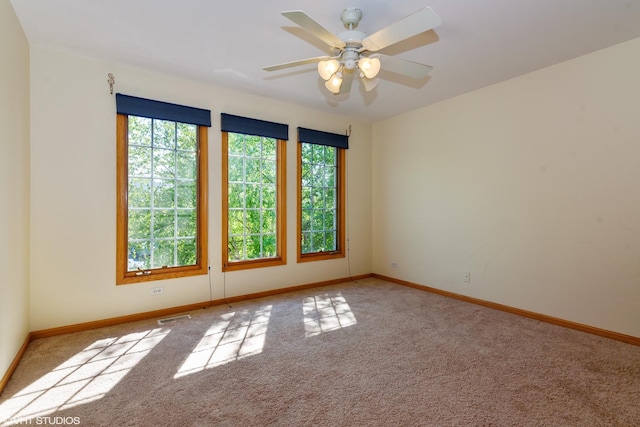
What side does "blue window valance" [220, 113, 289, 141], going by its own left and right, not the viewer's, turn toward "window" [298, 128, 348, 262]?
left

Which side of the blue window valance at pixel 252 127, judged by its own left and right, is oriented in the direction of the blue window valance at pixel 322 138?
left

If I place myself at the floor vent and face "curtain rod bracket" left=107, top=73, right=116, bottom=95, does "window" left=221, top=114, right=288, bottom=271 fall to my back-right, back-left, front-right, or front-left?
back-right

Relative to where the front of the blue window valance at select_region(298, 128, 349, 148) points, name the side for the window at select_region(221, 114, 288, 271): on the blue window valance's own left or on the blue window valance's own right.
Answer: on the blue window valance's own right

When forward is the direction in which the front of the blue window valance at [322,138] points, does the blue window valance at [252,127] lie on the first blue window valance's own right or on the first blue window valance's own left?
on the first blue window valance's own right

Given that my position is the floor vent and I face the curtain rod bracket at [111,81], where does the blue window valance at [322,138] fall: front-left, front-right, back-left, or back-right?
back-right

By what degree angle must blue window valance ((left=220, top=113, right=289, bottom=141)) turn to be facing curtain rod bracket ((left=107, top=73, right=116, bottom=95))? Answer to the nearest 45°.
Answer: approximately 90° to its right
